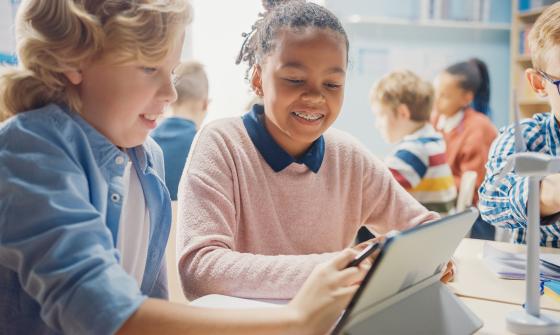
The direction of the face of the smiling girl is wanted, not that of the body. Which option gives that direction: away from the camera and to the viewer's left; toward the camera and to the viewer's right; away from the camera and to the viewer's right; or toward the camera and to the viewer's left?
toward the camera and to the viewer's right

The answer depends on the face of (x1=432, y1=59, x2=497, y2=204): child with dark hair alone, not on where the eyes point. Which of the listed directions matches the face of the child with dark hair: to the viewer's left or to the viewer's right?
to the viewer's left

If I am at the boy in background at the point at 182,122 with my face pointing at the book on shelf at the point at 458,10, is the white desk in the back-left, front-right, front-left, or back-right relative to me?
back-right

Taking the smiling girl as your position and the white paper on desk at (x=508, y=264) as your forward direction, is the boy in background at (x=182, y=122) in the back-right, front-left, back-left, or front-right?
back-left

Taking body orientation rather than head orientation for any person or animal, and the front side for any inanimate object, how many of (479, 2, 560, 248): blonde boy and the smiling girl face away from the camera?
0

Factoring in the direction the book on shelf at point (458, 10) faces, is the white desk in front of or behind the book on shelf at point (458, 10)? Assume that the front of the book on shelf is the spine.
in front

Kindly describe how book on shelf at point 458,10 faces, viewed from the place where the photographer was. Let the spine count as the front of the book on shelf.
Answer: facing the viewer

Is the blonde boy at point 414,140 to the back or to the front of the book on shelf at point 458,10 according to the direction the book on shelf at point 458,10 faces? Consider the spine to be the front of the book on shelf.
to the front

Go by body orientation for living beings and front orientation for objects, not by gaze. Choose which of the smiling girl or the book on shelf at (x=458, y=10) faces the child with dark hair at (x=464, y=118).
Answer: the book on shelf

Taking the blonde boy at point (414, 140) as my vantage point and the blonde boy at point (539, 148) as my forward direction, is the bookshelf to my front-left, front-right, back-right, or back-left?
back-left
